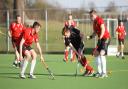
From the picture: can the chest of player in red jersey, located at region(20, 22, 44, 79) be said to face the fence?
no

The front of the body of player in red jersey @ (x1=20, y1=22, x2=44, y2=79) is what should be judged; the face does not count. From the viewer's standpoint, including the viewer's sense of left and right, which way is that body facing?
facing the viewer and to the right of the viewer

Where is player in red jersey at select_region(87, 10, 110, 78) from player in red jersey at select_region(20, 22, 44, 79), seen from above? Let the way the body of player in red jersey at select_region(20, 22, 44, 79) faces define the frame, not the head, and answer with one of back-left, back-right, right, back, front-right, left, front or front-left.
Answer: front-left

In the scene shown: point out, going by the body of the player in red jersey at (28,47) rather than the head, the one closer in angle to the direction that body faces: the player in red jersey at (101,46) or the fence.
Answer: the player in red jersey
